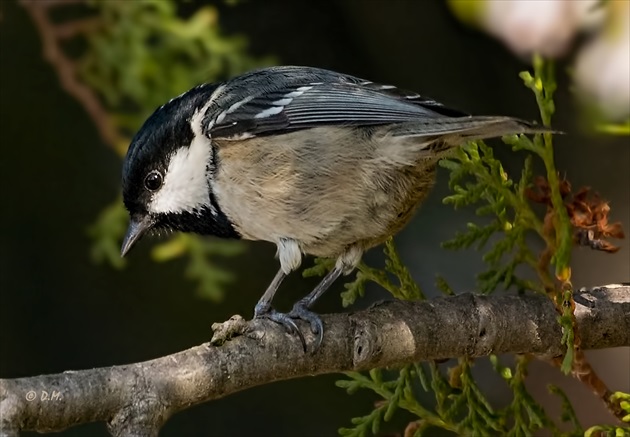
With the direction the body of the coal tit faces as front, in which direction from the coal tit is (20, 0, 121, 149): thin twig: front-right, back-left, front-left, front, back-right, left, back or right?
front-right

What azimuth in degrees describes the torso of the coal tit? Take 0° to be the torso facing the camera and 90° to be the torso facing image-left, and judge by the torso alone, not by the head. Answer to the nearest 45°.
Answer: approximately 90°
